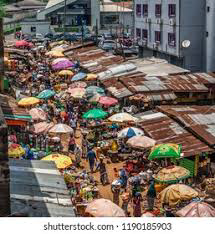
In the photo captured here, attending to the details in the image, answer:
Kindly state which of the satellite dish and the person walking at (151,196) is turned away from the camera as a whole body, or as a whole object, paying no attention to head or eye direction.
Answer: the person walking

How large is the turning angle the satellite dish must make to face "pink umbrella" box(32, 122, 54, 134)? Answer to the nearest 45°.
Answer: approximately 45° to its right

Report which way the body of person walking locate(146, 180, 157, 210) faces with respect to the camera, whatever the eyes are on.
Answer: away from the camera

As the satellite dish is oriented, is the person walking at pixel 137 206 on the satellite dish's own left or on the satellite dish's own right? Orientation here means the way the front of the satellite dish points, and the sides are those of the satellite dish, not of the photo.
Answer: on the satellite dish's own right

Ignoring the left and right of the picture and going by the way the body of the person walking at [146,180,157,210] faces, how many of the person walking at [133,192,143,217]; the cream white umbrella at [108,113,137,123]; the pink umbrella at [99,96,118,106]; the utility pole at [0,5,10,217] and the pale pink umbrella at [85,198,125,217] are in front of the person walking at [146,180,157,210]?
2

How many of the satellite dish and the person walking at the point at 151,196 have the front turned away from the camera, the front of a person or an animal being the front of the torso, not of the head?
1

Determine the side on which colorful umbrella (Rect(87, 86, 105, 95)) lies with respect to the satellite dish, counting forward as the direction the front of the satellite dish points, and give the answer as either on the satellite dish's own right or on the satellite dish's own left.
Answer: on the satellite dish's own right

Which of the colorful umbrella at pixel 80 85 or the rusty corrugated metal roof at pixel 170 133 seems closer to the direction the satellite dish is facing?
the rusty corrugated metal roof

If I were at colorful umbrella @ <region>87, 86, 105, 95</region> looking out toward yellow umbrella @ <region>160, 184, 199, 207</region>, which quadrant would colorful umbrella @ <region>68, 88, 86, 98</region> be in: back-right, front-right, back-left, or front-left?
back-right

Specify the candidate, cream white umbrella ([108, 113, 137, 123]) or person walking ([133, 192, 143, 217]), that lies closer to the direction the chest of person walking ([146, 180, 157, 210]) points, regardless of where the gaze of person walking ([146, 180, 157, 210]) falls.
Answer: the cream white umbrella

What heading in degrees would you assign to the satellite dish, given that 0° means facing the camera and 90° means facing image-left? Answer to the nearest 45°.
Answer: approximately 315°
